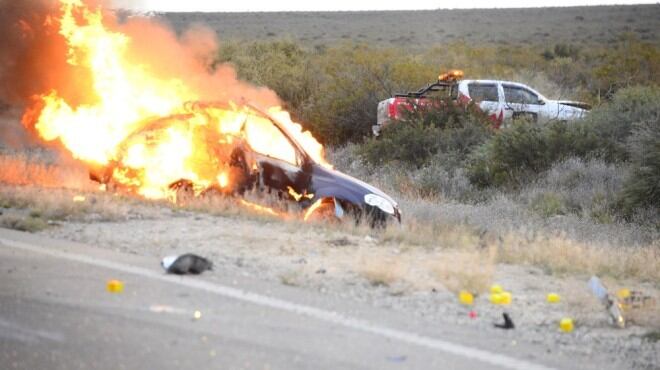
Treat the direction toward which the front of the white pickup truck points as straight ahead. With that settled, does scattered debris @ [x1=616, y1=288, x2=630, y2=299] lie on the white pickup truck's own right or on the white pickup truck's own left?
on the white pickup truck's own right

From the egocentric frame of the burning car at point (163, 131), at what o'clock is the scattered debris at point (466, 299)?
The scattered debris is roughly at 2 o'clock from the burning car.

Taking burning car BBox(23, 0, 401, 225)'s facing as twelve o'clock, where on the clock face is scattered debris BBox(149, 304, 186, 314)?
The scattered debris is roughly at 3 o'clock from the burning car.

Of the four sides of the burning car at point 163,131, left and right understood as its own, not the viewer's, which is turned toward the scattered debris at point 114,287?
right

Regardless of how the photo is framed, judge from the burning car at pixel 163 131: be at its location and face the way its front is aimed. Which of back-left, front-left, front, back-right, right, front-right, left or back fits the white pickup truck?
front-left

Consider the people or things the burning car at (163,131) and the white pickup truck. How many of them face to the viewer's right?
2

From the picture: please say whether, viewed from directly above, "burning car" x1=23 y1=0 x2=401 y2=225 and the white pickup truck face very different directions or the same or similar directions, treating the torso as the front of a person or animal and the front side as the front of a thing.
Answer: same or similar directions

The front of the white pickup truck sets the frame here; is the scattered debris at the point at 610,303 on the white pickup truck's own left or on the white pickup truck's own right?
on the white pickup truck's own right

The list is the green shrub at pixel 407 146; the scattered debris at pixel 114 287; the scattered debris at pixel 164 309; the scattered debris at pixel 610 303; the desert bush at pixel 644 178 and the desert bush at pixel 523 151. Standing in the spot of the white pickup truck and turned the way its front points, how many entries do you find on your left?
0

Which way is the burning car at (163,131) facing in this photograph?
to the viewer's right

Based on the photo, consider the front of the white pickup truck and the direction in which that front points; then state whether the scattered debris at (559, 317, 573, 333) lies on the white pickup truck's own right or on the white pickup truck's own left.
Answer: on the white pickup truck's own right

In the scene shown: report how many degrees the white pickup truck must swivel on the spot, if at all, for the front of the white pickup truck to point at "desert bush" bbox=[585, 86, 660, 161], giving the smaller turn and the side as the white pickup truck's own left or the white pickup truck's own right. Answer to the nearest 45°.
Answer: approximately 45° to the white pickup truck's own right

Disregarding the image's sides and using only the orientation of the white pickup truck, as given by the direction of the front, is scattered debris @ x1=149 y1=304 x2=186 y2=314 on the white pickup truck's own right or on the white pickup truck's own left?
on the white pickup truck's own right

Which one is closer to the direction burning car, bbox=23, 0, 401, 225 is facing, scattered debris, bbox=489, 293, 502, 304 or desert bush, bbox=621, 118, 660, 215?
the desert bush

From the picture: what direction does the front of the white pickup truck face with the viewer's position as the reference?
facing to the right of the viewer

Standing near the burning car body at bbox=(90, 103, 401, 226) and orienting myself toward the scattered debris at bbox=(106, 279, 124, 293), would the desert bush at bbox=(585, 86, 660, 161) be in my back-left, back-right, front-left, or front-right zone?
back-left

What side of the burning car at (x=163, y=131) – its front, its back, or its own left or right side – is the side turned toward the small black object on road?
right

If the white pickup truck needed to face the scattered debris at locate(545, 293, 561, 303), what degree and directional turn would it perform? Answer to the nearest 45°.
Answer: approximately 90° to its right

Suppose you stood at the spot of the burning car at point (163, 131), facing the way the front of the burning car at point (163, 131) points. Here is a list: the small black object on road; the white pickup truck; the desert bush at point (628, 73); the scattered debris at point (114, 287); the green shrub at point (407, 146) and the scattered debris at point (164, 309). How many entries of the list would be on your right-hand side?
3
